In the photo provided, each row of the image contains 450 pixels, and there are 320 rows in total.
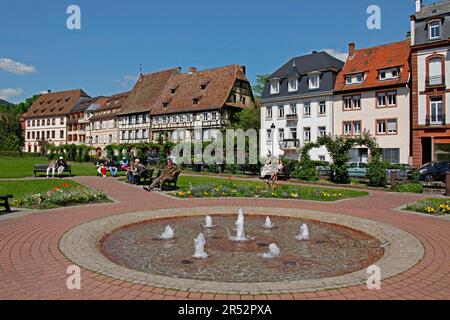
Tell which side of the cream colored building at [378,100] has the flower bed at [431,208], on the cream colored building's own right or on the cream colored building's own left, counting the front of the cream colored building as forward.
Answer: on the cream colored building's own left

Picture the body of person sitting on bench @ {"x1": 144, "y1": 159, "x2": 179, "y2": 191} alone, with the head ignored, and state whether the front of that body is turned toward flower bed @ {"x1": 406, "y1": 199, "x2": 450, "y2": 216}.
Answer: no

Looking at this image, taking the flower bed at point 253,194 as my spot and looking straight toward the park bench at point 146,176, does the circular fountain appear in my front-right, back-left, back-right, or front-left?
back-left

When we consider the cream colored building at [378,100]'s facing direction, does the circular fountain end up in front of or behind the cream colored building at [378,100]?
in front

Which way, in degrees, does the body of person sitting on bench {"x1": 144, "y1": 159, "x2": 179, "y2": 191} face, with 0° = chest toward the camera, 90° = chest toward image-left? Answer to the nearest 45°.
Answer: approximately 45°

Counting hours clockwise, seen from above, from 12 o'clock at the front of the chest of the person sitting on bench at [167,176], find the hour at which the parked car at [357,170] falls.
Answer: The parked car is roughly at 7 o'clock from the person sitting on bench.

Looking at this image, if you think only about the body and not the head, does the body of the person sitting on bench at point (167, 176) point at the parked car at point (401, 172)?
no

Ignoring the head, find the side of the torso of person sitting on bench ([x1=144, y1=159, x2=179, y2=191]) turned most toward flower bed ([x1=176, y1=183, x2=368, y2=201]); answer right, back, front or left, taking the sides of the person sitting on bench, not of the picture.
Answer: left

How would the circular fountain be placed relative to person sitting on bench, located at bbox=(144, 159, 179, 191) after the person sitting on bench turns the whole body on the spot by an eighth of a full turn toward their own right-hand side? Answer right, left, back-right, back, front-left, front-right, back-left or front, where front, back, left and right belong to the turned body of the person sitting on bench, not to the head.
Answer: left

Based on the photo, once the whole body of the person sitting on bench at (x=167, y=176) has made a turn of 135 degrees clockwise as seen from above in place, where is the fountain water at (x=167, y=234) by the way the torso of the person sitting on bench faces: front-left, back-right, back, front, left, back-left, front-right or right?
back

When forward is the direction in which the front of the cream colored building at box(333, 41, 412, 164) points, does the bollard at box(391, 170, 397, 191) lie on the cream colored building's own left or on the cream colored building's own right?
on the cream colored building's own left

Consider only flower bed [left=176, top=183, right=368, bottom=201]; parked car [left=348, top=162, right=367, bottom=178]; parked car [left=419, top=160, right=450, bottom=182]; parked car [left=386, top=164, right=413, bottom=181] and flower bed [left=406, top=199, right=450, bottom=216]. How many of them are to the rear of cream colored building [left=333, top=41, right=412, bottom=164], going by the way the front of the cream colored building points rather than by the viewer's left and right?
0

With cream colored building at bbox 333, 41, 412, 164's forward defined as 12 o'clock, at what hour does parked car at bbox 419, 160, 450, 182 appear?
The parked car is roughly at 10 o'clock from the cream colored building.

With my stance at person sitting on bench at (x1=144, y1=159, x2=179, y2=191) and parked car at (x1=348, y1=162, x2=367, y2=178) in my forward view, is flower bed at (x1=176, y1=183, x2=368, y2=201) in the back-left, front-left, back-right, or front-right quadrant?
front-right
